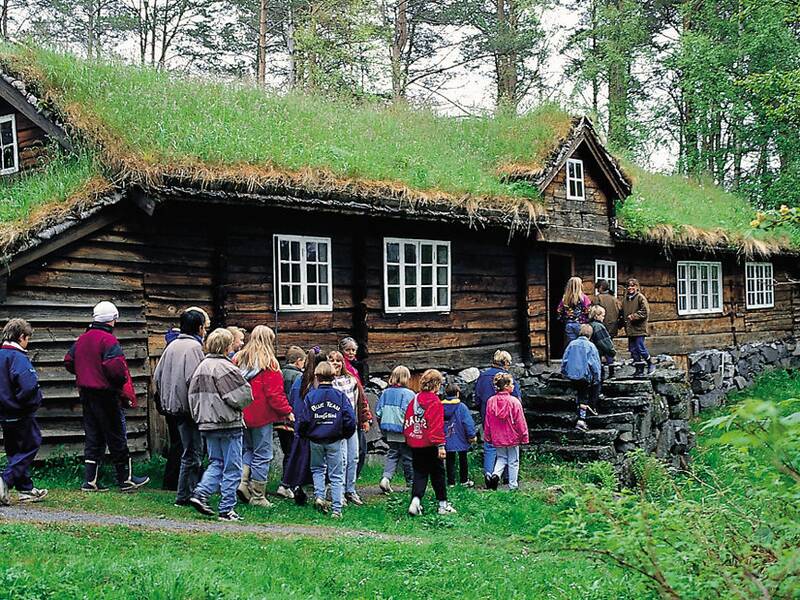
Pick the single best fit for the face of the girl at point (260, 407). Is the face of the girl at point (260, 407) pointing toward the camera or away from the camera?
away from the camera

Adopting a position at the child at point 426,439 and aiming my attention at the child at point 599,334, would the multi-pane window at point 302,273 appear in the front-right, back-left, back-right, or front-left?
front-left

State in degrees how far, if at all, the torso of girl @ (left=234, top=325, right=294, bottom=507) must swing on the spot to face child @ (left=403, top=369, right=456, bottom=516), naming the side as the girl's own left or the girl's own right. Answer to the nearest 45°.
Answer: approximately 45° to the girl's own right

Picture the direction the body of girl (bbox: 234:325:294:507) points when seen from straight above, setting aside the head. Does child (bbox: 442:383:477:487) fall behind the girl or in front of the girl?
in front

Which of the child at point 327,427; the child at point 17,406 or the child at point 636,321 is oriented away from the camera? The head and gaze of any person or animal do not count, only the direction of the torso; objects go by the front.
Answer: the child at point 327,427

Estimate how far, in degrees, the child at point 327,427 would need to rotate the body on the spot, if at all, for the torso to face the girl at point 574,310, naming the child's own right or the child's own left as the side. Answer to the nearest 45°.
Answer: approximately 45° to the child's own right

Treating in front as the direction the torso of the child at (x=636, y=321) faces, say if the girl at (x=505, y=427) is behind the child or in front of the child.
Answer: in front

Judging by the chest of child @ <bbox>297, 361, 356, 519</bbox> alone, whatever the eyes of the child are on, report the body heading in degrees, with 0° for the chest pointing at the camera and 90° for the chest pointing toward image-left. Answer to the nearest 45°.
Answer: approximately 180°

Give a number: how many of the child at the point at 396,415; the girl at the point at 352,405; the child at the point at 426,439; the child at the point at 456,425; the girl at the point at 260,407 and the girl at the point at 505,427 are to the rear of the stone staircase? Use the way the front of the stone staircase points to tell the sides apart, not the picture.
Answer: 0

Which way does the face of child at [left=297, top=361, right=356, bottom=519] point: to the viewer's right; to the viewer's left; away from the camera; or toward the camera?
away from the camera
